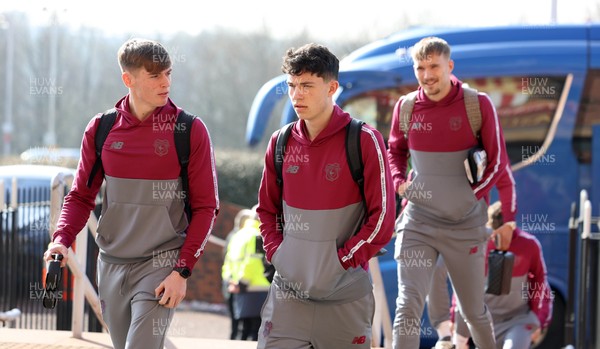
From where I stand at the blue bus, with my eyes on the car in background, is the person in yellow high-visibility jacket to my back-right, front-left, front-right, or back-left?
front-left

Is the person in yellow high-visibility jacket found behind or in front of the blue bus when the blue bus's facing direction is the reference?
in front
